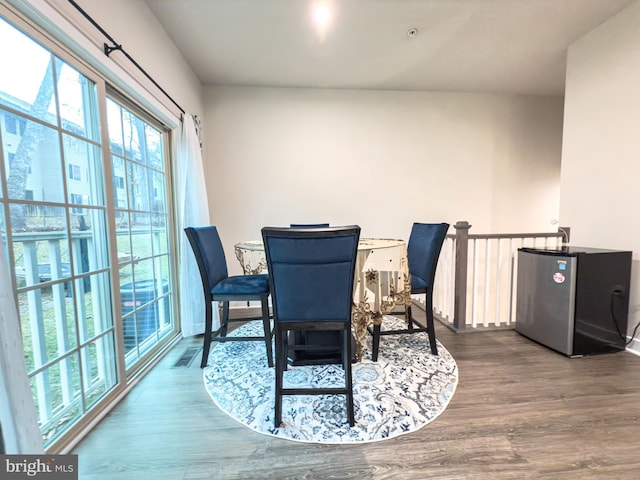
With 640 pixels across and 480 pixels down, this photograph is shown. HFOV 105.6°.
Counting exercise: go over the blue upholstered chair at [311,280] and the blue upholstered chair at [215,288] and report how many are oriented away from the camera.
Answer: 1

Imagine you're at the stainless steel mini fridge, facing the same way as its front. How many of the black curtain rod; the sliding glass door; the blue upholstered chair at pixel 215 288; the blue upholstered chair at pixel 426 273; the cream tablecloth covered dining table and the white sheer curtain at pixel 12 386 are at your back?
0

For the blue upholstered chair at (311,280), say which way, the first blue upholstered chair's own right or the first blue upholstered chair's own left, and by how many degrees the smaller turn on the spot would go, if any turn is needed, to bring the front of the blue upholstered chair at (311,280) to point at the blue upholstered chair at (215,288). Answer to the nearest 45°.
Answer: approximately 45° to the first blue upholstered chair's own left

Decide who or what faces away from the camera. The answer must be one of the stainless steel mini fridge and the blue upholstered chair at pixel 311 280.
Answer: the blue upholstered chair

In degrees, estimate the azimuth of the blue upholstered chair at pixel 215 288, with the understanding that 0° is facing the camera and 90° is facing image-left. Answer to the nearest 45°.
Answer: approximately 270°

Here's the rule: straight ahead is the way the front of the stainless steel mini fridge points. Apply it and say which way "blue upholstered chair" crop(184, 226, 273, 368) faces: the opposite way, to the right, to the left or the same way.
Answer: the opposite way

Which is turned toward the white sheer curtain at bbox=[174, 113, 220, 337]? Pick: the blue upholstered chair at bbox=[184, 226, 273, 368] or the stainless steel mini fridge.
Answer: the stainless steel mini fridge

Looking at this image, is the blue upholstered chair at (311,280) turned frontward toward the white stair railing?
no

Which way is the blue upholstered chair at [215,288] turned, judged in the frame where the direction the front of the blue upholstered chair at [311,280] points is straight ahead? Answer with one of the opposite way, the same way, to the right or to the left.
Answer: to the right

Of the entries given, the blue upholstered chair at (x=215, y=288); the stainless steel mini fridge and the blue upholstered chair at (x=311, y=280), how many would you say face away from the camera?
1

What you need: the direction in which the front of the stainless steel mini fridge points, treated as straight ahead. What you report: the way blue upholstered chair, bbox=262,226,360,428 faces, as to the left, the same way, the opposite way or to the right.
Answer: to the right

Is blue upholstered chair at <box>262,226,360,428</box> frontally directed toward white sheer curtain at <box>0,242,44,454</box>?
no

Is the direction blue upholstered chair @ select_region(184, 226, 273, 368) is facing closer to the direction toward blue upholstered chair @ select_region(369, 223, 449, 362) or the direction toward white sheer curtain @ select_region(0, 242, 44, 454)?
the blue upholstered chair

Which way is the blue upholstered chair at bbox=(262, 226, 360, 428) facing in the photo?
away from the camera

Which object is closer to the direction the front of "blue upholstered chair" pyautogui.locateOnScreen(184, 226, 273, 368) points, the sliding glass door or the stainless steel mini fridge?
the stainless steel mini fridge

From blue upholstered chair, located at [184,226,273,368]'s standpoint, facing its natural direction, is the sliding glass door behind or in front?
behind

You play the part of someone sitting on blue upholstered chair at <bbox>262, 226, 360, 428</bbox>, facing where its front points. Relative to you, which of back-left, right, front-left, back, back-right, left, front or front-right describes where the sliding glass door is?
left

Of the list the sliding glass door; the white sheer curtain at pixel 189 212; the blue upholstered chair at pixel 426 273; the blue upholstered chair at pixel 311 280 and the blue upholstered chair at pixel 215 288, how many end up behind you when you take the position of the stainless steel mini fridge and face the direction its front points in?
0
